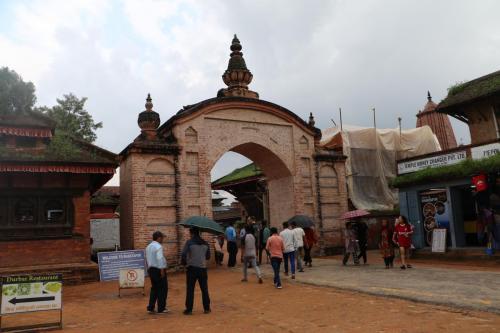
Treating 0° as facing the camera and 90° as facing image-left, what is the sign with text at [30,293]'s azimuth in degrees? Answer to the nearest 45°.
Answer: approximately 0°

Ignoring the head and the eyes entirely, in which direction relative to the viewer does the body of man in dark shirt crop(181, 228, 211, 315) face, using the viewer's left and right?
facing away from the viewer

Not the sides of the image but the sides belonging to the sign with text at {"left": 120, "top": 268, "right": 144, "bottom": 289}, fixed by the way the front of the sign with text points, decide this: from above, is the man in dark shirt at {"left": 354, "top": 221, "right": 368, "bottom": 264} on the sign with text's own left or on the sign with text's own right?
on the sign with text's own left

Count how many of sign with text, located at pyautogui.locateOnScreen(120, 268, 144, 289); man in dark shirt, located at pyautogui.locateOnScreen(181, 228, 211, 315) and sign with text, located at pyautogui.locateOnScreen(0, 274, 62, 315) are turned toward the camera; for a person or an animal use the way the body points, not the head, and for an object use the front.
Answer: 2

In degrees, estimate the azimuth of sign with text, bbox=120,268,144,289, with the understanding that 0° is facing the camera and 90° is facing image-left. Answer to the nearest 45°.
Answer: approximately 0°

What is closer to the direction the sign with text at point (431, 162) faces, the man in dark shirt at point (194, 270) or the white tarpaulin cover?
the man in dark shirt

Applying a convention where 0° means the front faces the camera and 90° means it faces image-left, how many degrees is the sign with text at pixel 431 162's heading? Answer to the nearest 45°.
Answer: approximately 45°

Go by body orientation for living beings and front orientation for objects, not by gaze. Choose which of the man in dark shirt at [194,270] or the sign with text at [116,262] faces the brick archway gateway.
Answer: the man in dark shirt

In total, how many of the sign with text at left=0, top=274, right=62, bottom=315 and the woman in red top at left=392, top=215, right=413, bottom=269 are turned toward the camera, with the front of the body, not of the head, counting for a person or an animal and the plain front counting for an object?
2
